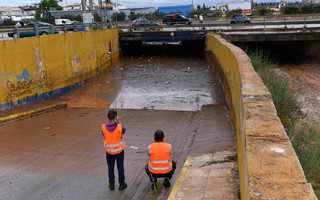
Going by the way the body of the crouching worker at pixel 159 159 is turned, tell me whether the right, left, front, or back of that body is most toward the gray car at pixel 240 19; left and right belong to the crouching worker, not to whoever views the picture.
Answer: front

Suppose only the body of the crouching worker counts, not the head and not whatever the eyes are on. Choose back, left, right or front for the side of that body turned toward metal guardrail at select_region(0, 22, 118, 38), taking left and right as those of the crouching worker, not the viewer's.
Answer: front

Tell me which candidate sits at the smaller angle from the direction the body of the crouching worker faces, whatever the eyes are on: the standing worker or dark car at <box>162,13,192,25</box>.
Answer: the dark car

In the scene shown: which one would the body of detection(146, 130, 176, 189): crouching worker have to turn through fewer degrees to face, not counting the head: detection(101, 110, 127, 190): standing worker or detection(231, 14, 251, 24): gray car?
the gray car

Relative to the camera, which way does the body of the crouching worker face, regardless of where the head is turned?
away from the camera

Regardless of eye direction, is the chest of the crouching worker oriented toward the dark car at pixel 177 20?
yes

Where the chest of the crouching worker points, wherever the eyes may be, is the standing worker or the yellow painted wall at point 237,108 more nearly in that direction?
the yellow painted wall

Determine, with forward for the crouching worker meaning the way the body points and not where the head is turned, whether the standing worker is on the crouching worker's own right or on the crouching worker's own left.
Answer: on the crouching worker's own left
